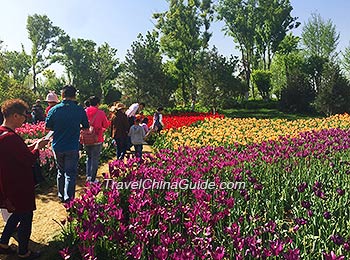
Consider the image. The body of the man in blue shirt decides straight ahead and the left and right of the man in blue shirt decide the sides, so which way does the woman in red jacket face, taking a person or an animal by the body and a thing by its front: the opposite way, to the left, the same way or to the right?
to the right

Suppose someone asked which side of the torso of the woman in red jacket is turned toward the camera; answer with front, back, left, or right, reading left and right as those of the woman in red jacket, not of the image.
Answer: right

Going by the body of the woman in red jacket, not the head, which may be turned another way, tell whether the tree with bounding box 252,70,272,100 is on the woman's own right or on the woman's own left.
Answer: on the woman's own left

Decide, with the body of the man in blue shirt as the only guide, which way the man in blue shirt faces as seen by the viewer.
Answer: away from the camera

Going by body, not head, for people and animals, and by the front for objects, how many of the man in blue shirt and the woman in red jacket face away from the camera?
1

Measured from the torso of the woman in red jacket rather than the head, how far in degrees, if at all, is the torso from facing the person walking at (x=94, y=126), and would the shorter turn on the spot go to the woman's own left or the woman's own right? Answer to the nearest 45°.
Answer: approximately 45° to the woman's own left

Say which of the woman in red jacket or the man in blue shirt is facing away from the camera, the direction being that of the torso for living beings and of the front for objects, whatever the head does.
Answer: the man in blue shirt

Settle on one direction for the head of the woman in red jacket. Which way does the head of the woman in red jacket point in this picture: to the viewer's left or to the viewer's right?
to the viewer's right
